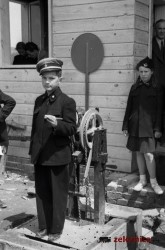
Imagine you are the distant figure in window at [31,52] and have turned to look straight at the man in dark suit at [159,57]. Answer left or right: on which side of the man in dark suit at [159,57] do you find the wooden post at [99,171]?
right

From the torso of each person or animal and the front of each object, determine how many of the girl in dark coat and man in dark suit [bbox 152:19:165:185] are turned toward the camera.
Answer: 2

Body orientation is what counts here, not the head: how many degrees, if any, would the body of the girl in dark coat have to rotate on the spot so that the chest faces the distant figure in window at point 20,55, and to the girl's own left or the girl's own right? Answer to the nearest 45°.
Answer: approximately 135° to the girl's own right

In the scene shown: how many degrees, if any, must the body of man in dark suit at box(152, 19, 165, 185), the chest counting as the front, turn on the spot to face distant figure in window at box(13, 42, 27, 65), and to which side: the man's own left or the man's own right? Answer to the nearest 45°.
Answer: approximately 90° to the man's own right

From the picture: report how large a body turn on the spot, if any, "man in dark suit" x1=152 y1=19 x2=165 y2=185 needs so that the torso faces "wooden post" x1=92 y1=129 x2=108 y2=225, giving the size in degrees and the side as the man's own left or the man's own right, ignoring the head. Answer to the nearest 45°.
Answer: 0° — they already face it

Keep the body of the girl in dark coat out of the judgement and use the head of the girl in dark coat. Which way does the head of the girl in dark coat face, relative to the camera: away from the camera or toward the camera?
toward the camera

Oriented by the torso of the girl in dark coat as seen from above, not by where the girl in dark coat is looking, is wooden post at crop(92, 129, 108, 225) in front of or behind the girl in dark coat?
in front

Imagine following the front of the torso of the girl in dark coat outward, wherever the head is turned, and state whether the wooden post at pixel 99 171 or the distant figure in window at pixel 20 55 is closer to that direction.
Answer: the wooden post

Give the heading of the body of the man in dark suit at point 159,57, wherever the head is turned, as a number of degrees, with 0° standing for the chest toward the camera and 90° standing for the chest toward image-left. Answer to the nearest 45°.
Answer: approximately 0°

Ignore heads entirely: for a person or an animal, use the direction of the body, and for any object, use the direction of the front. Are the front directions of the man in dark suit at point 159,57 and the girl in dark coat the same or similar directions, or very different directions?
same or similar directions

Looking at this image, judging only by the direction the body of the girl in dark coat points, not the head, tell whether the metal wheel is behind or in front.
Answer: in front

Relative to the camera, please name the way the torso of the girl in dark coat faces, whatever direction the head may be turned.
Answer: toward the camera
